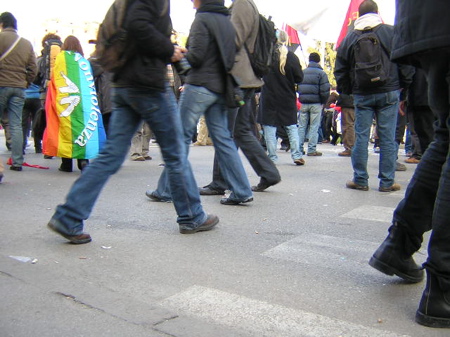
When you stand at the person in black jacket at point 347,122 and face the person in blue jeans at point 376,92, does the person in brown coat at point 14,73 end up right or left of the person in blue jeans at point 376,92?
right

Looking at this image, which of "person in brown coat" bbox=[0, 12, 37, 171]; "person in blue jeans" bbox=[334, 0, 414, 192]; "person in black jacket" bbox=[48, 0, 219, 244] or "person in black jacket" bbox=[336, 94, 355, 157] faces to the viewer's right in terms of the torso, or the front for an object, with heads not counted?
"person in black jacket" bbox=[48, 0, 219, 244]

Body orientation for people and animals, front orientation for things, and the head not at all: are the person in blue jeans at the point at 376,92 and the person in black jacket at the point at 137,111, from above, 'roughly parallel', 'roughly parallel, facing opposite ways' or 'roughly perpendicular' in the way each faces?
roughly perpendicular

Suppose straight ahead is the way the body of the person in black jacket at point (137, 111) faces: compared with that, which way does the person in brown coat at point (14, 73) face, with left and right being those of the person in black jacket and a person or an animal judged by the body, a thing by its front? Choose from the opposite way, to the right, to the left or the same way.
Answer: to the left

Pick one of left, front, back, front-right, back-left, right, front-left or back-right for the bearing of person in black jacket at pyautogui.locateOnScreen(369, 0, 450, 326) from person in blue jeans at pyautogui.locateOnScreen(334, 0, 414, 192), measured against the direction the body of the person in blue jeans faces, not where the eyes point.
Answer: back

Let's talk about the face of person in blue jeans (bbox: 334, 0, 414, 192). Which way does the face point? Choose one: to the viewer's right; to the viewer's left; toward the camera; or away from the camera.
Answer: away from the camera

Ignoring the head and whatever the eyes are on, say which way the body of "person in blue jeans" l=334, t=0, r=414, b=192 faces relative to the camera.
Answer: away from the camera
